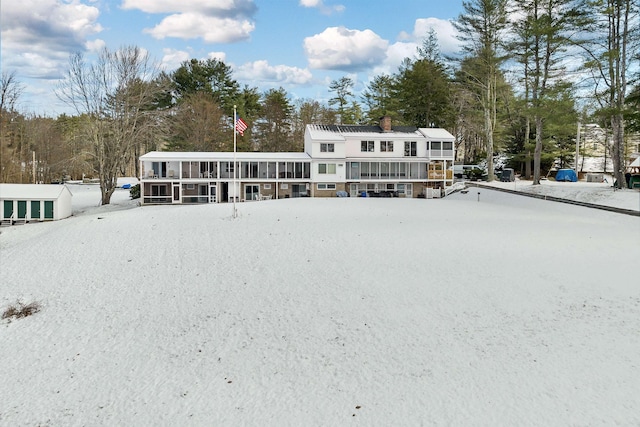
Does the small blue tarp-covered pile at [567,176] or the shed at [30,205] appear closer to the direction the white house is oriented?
the shed

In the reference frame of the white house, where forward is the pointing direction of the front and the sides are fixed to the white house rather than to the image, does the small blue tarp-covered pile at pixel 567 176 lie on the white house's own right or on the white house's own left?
on the white house's own left

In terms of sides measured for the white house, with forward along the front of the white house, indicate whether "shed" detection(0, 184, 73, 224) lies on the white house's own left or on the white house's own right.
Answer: on the white house's own right

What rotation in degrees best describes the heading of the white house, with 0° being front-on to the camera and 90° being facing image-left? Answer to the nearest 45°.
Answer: approximately 0°

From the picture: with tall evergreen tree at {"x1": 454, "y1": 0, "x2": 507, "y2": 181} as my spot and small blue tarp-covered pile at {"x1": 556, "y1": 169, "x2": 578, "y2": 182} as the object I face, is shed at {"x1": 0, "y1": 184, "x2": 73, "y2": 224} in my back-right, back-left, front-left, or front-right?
back-right

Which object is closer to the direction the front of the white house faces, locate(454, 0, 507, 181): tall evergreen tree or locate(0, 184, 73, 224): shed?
the shed

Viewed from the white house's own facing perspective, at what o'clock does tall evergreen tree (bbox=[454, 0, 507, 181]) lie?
The tall evergreen tree is roughly at 8 o'clock from the white house.
